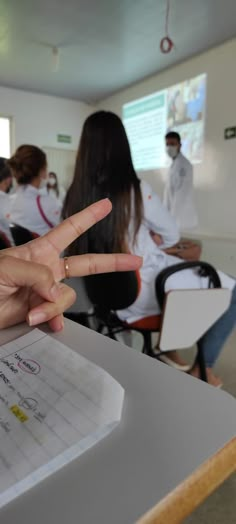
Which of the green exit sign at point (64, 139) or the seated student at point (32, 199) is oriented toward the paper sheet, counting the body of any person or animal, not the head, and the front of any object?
the green exit sign

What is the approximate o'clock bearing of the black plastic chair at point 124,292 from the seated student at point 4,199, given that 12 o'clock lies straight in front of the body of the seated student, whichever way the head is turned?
The black plastic chair is roughly at 4 o'clock from the seated student.

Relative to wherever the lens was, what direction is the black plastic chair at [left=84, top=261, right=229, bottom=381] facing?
facing away from the viewer and to the right of the viewer

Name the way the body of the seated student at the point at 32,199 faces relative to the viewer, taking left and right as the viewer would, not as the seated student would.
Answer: facing away from the viewer and to the right of the viewer

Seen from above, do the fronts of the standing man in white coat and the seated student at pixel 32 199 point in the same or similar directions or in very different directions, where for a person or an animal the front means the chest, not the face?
very different directions

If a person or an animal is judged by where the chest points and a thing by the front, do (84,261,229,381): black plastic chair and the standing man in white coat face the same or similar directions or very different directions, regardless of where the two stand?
very different directions

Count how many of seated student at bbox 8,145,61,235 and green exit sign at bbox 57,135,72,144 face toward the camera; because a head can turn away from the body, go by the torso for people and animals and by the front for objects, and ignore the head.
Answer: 1

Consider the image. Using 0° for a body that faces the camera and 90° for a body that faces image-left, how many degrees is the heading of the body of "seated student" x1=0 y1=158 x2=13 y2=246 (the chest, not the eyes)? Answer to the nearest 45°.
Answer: approximately 225°

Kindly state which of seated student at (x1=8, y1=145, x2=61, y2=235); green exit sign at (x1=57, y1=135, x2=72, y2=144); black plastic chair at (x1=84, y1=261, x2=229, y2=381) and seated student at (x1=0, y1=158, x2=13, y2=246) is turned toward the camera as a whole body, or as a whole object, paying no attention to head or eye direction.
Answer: the green exit sign

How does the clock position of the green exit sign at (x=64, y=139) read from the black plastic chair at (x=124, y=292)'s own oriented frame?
The green exit sign is roughly at 10 o'clock from the black plastic chair.

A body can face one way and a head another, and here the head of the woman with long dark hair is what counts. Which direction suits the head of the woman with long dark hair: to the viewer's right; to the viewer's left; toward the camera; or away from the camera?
away from the camera

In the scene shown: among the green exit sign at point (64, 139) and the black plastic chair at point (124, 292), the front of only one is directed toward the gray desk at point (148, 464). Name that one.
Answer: the green exit sign
